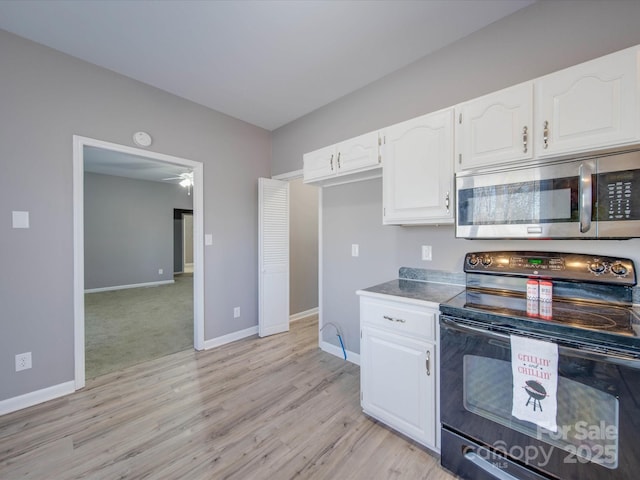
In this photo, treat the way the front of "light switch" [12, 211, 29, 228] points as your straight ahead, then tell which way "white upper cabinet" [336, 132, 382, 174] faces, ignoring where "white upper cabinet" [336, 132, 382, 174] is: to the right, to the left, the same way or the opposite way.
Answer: to the right

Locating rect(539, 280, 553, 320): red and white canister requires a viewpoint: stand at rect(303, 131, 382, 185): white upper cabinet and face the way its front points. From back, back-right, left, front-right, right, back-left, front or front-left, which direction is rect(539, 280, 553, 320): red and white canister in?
left

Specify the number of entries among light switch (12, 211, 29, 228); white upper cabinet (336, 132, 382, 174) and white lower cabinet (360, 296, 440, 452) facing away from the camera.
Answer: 0

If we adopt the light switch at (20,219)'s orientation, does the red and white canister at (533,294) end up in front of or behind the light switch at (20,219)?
in front

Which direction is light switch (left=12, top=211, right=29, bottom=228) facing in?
toward the camera

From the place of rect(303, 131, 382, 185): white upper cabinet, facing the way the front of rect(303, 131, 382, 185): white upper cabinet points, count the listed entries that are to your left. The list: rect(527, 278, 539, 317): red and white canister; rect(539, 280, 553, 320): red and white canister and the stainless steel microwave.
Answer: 3

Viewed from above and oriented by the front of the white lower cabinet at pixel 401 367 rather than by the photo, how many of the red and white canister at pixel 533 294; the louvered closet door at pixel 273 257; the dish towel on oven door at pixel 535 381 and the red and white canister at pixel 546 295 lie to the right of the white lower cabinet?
1

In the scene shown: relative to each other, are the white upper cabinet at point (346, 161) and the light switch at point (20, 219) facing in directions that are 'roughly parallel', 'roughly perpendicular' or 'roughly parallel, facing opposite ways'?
roughly perpendicular

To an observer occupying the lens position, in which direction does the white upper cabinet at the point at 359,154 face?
facing the viewer and to the left of the viewer

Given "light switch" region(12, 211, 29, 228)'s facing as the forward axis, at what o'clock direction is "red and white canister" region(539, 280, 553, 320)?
The red and white canister is roughly at 11 o'clock from the light switch.

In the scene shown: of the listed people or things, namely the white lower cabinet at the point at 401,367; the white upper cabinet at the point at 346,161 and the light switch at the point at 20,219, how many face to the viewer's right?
0
